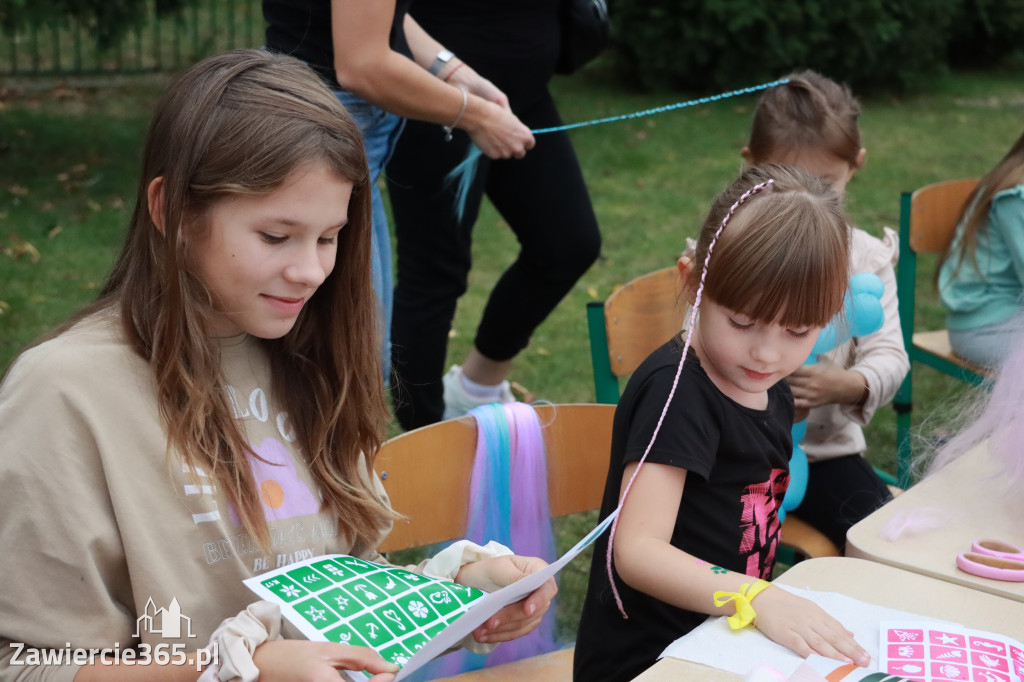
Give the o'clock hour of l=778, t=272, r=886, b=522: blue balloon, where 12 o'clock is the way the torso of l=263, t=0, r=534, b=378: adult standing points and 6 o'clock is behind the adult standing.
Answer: The blue balloon is roughly at 1 o'clock from the adult standing.

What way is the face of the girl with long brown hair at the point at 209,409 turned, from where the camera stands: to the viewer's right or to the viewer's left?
to the viewer's right

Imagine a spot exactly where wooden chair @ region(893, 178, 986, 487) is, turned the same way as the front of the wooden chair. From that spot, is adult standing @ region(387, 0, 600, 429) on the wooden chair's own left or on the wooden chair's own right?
on the wooden chair's own right

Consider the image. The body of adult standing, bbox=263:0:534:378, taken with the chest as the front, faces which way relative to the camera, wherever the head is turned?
to the viewer's right

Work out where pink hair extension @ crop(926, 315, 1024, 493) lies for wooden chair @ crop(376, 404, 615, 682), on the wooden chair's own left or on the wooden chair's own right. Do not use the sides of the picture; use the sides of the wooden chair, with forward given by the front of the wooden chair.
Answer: on the wooden chair's own left

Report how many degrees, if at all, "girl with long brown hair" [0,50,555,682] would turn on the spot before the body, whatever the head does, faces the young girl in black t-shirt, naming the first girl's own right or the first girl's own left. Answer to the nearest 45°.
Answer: approximately 45° to the first girl's own left

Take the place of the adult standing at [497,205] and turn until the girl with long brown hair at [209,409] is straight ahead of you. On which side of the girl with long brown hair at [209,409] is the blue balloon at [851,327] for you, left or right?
left

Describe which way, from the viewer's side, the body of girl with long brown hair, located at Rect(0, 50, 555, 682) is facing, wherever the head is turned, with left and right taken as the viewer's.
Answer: facing the viewer and to the right of the viewer

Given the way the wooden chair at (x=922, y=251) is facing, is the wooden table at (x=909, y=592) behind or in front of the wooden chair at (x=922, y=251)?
in front

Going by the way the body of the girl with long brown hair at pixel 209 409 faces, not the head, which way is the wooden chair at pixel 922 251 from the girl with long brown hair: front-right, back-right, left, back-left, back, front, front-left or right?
left

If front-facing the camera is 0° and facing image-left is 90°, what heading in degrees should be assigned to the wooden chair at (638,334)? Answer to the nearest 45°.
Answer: approximately 315°

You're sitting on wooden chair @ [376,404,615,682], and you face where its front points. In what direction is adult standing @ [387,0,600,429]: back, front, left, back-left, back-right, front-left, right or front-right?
back-left

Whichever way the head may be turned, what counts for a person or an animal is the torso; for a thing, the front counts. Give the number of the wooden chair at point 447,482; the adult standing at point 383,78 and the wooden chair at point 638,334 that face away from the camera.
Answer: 0

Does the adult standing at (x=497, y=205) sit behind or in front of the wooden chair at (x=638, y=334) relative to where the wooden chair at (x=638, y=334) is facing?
behind
